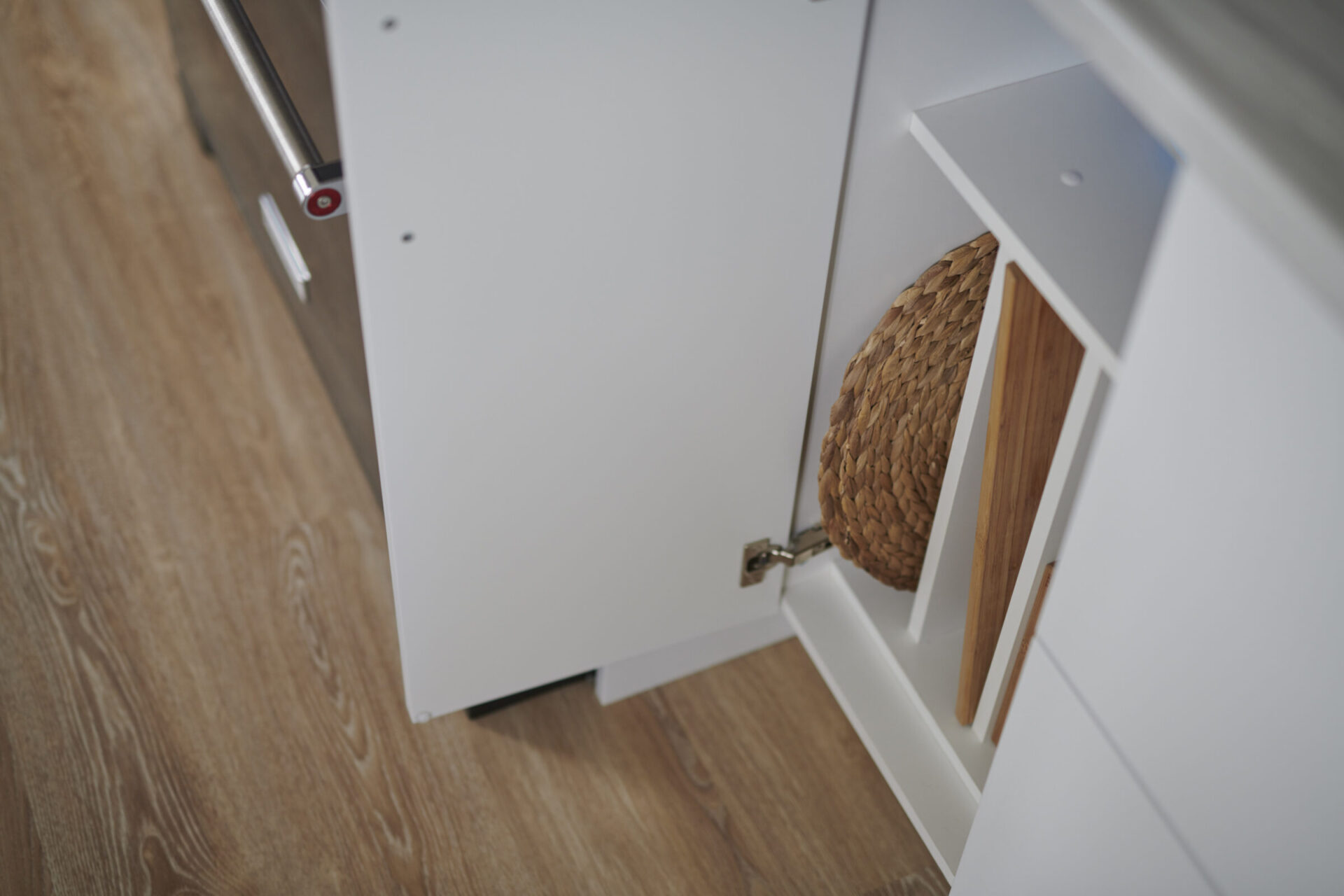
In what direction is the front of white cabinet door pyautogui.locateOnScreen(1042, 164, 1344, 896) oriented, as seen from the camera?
facing the viewer and to the left of the viewer
